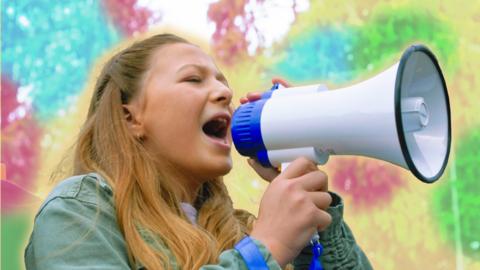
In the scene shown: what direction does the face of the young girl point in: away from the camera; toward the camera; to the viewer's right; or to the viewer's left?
to the viewer's right

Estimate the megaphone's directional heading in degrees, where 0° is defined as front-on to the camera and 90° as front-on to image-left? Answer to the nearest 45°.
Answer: approximately 315°

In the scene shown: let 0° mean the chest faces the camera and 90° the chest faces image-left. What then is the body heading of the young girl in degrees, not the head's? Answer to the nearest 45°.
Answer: approximately 315°
